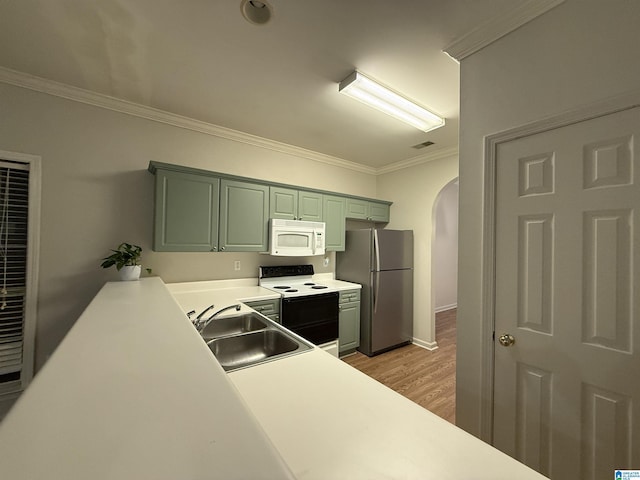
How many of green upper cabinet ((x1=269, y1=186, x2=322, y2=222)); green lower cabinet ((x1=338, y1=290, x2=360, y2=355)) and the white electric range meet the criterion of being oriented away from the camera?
0

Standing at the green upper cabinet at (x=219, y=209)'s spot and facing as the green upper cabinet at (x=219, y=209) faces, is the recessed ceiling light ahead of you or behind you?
ahead

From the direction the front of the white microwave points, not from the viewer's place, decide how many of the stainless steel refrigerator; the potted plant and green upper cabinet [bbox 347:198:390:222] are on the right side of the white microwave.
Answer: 1

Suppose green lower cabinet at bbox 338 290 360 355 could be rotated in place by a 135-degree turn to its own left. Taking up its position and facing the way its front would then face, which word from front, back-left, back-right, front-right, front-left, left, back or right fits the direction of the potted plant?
back-left

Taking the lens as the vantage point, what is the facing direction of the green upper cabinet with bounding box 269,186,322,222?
facing the viewer and to the right of the viewer

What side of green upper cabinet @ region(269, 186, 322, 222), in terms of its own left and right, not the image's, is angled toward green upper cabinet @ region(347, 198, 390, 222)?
left

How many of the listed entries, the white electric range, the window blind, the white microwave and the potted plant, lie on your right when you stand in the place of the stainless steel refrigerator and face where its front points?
4

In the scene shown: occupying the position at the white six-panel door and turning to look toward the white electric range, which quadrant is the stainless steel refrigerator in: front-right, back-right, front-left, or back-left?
front-right

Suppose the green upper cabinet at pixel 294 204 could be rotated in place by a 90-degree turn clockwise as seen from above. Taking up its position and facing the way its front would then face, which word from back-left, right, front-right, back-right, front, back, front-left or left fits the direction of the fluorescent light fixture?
left

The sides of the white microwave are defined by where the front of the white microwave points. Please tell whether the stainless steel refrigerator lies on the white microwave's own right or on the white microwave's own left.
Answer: on the white microwave's own left

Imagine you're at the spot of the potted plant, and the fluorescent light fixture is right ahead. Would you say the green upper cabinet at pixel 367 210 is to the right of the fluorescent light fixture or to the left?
left
